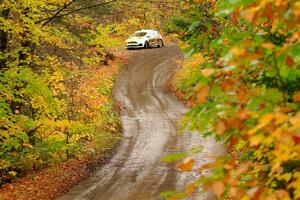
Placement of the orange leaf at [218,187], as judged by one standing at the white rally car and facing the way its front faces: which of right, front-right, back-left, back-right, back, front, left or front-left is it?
front-left

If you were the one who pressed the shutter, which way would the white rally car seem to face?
facing the viewer and to the left of the viewer

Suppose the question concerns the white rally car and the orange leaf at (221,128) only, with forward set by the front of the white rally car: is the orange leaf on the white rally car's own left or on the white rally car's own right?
on the white rally car's own left
